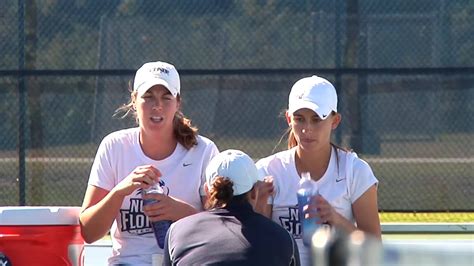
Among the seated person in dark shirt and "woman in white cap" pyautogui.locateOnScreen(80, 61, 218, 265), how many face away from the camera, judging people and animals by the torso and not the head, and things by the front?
1

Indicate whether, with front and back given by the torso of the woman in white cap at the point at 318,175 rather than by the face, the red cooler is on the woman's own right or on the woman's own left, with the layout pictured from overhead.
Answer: on the woman's own right

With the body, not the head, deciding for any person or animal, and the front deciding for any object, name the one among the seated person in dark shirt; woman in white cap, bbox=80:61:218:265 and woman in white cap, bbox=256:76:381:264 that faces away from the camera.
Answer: the seated person in dark shirt

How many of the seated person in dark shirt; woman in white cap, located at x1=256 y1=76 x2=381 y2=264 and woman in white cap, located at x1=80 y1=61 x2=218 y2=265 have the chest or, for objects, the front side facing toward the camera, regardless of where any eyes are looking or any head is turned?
2

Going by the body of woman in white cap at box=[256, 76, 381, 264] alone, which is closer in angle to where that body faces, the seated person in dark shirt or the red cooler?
the seated person in dark shirt

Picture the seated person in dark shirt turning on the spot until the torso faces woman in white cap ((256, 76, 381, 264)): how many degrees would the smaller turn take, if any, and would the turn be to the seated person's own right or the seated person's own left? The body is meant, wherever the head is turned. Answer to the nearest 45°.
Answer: approximately 45° to the seated person's own right

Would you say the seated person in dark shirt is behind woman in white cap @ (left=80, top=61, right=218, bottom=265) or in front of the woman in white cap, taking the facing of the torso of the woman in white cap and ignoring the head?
in front

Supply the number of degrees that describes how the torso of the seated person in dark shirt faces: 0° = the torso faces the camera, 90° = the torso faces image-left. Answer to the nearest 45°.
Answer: approximately 180°

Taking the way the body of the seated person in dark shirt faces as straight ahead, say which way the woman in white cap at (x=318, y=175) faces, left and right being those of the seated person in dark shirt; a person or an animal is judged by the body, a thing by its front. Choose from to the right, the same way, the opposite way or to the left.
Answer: the opposite way

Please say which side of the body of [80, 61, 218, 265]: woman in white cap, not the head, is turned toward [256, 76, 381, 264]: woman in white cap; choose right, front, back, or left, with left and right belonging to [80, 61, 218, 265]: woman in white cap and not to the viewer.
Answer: left

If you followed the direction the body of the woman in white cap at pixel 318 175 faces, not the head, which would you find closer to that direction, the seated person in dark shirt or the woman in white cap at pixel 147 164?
the seated person in dark shirt

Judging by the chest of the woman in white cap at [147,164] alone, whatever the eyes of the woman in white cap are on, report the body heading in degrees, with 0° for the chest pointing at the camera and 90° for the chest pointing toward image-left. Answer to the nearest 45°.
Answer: approximately 0°

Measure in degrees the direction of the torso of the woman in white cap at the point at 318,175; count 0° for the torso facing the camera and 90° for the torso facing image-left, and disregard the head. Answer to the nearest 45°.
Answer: approximately 0°

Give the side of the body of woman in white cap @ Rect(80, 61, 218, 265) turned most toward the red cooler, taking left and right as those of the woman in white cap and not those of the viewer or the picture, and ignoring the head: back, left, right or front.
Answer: right
